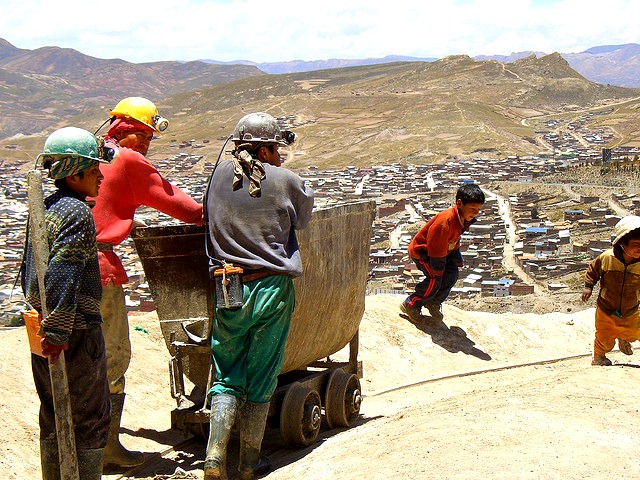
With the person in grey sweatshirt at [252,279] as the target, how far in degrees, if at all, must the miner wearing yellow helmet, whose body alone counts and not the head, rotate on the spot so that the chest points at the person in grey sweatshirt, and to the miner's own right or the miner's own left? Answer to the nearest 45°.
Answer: approximately 45° to the miner's own right

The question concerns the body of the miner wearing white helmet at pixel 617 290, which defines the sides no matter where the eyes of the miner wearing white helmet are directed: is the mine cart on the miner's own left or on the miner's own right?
on the miner's own right

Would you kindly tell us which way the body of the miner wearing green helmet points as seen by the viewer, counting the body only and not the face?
to the viewer's right

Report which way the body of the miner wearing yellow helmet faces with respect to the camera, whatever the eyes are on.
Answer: to the viewer's right

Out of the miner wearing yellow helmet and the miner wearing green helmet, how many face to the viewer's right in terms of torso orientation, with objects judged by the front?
2

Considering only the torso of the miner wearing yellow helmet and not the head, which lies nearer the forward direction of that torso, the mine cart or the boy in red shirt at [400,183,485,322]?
the mine cart

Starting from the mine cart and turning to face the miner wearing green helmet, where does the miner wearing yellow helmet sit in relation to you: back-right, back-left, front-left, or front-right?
front-right

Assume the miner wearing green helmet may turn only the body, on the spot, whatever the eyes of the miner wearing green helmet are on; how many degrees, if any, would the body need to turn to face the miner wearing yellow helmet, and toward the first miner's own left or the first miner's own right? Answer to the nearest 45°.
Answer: approximately 90° to the first miner's own left
